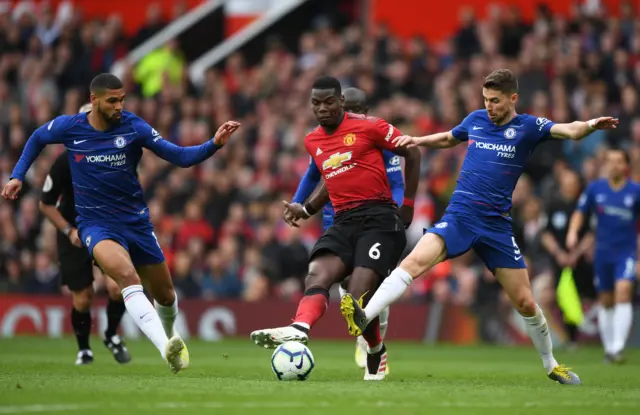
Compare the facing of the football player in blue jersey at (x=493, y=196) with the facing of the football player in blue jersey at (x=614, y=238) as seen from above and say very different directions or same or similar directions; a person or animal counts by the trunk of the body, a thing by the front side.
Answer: same or similar directions

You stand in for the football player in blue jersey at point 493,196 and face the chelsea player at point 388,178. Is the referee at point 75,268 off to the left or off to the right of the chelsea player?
left

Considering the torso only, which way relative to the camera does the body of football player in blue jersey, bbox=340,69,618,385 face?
toward the camera

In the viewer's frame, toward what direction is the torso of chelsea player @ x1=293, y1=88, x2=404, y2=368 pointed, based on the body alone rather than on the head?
toward the camera

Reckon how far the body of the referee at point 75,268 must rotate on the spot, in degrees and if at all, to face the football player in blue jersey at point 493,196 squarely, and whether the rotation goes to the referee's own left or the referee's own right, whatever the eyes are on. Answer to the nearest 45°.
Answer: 0° — they already face them

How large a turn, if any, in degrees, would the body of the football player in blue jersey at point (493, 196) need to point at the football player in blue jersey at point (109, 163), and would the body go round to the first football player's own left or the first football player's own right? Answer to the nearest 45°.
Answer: approximately 90° to the first football player's own right

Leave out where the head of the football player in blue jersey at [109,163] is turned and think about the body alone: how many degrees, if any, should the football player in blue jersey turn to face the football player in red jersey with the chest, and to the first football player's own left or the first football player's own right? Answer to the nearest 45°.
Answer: approximately 45° to the first football player's own left

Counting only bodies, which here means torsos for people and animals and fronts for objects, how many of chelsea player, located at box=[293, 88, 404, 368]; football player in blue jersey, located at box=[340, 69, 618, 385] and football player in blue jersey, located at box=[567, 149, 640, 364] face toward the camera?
3

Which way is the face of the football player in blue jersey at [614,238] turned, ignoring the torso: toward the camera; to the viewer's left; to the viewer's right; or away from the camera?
toward the camera

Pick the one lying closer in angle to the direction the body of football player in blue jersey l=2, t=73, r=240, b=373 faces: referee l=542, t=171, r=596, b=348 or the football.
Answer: the football

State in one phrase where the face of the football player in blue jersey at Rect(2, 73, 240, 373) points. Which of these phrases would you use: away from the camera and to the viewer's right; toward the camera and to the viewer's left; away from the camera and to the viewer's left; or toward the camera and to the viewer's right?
toward the camera and to the viewer's right

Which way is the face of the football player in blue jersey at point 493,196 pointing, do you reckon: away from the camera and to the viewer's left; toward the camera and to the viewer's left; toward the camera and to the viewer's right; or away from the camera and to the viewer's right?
toward the camera and to the viewer's left

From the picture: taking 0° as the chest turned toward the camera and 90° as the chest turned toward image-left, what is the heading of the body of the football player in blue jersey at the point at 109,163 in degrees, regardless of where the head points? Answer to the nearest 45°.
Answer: approximately 315°

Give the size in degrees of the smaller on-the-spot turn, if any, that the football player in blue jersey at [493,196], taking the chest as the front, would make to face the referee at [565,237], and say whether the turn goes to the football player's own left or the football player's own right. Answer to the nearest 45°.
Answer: approximately 180°

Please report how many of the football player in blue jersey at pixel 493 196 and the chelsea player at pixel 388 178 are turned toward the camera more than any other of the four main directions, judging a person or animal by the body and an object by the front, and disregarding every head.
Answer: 2

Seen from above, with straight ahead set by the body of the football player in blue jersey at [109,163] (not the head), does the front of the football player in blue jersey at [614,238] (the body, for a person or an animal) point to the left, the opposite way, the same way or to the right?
to the right
